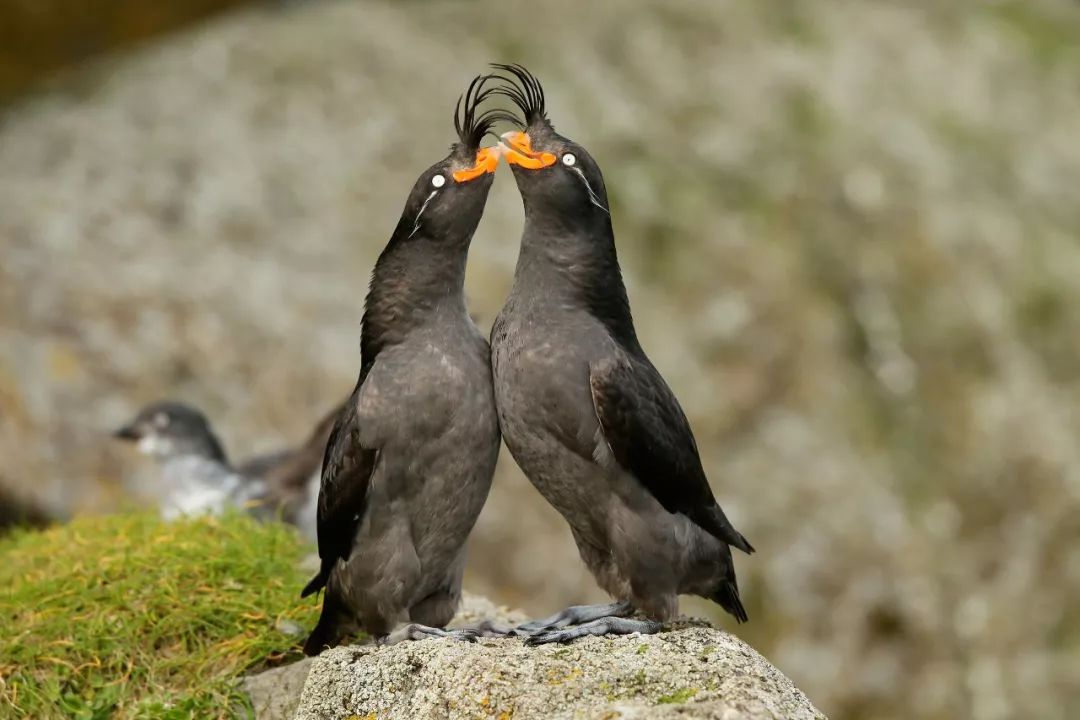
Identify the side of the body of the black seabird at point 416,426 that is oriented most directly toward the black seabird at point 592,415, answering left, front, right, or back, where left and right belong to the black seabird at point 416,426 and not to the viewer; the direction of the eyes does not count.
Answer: front
